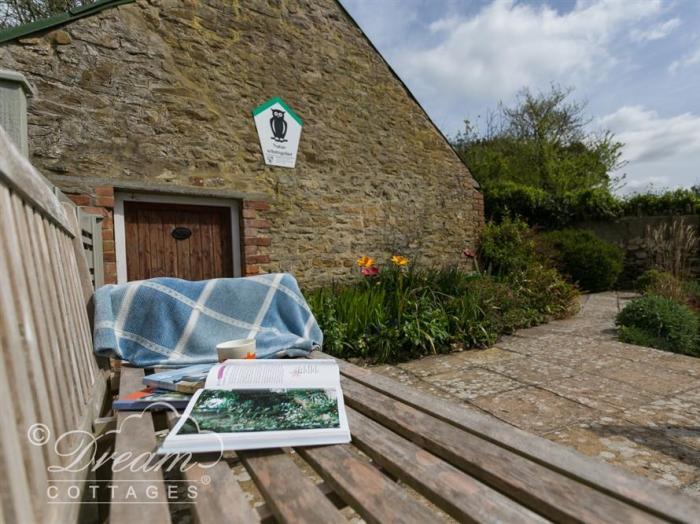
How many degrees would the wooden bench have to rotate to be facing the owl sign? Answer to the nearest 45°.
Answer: approximately 90° to its left

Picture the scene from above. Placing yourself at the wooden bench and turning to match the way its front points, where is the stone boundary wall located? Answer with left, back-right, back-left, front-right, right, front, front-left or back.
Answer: front-left

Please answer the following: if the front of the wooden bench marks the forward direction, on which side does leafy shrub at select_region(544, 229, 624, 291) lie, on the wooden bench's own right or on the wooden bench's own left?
on the wooden bench's own left

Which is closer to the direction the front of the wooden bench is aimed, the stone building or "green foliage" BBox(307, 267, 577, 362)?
the green foliage

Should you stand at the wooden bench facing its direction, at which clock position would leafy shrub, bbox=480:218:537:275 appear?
The leafy shrub is roughly at 10 o'clock from the wooden bench.

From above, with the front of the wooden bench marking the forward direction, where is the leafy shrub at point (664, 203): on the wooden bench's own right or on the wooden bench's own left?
on the wooden bench's own left

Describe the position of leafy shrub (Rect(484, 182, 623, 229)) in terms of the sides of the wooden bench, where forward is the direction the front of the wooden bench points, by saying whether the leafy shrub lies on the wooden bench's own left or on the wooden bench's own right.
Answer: on the wooden bench's own left

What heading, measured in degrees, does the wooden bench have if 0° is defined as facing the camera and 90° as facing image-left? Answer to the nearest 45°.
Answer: approximately 270°

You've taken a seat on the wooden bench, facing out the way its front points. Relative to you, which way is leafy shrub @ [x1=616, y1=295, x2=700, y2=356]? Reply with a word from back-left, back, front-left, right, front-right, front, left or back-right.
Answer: front-left
